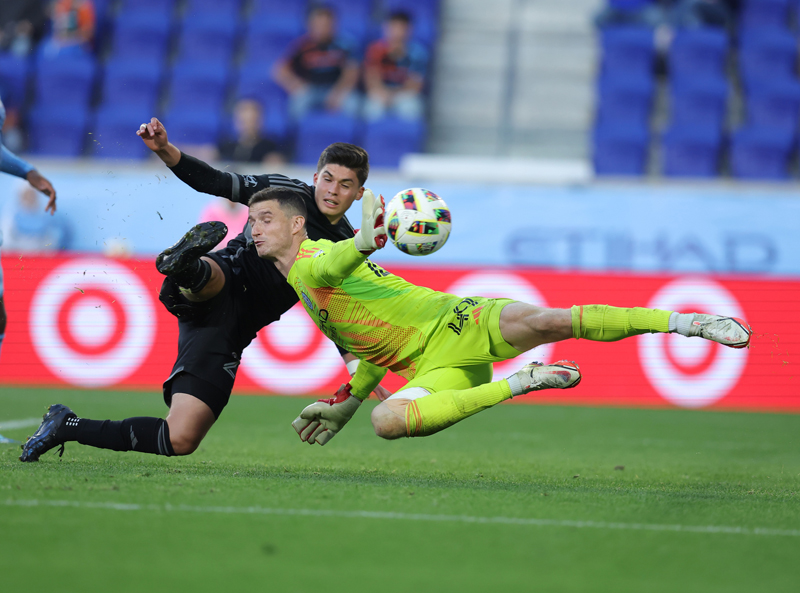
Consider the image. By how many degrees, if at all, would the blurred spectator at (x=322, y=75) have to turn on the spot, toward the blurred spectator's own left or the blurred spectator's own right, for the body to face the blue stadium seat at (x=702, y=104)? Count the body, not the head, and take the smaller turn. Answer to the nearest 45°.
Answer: approximately 90° to the blurred spectator's own left

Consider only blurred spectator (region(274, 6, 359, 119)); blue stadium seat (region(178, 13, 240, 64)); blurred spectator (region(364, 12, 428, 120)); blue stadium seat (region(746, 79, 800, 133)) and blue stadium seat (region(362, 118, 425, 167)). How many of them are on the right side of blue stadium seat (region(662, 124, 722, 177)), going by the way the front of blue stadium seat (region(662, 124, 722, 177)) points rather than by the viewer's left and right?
4

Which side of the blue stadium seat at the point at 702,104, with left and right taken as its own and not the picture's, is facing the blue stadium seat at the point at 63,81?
right

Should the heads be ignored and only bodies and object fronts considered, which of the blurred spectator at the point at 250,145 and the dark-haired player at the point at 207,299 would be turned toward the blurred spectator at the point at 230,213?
the blurred spectator at the point at 250,145

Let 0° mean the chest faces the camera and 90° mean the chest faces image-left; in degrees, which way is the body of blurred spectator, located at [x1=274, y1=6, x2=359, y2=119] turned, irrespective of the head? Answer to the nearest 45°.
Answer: approximately 0°

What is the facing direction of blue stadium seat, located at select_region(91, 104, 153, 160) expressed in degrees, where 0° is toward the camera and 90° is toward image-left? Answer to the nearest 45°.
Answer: approximately 0°
